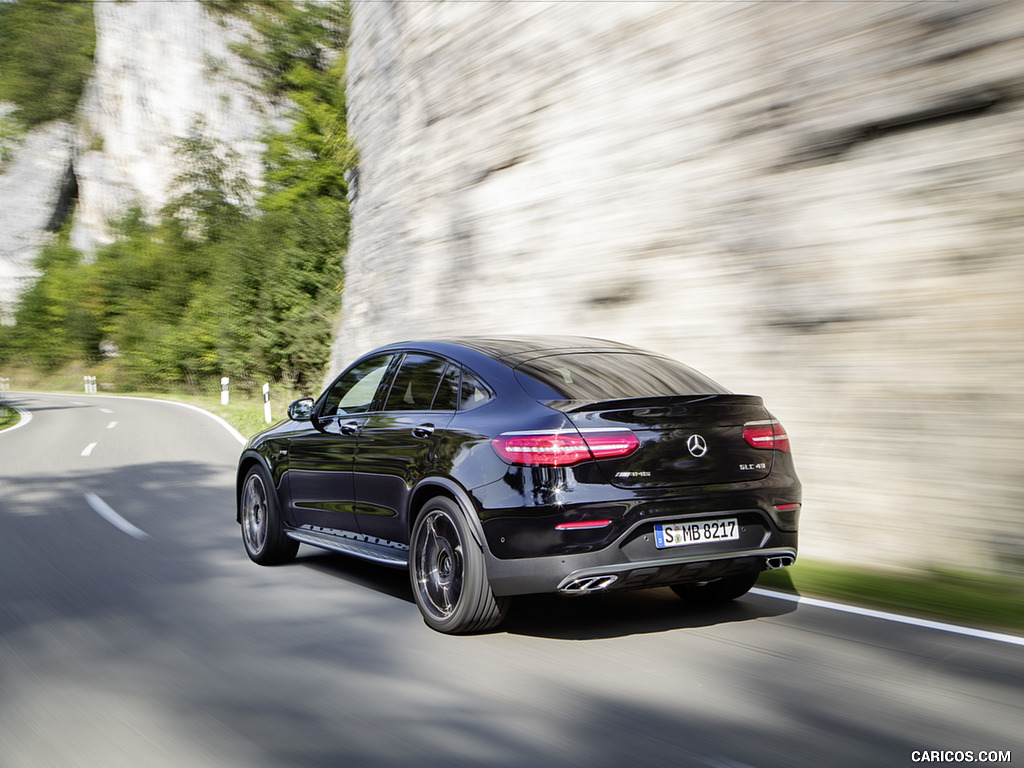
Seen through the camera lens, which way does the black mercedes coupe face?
facing away from the viewer and to the left of the viewer
